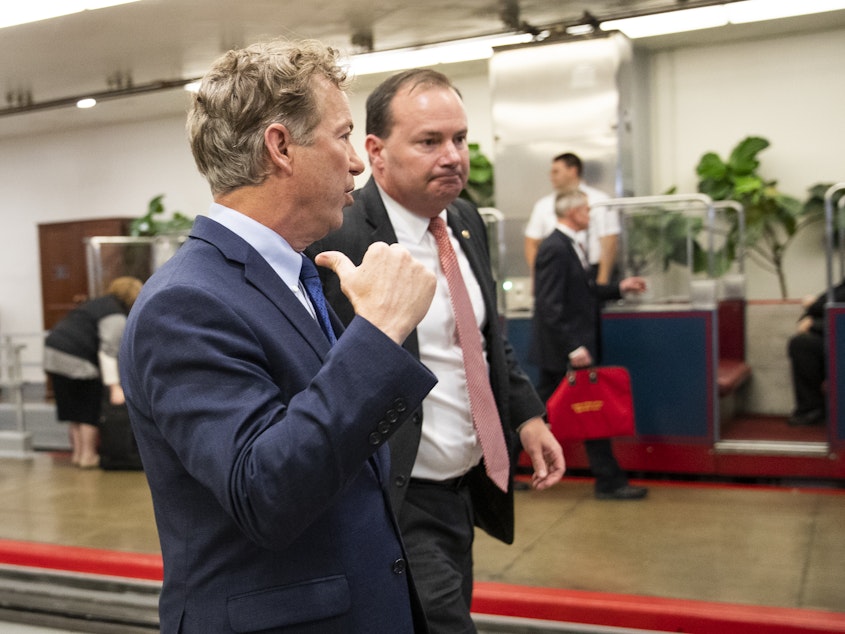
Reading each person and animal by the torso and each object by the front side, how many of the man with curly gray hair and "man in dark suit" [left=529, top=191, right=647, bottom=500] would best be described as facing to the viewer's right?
2

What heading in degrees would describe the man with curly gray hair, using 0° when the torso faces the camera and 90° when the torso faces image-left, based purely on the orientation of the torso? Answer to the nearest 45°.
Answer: approximately 270°

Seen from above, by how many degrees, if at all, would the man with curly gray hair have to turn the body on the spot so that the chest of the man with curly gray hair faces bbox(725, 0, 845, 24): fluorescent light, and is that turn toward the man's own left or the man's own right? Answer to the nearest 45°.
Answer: approximately 45° to the man's own left

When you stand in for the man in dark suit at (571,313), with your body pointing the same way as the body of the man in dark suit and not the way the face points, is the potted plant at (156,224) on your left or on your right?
on your left

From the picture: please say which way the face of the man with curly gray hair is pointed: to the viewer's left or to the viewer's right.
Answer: to the viewer's right

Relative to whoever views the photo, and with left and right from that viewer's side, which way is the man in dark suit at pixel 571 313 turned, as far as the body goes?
facing to the right of the viewer

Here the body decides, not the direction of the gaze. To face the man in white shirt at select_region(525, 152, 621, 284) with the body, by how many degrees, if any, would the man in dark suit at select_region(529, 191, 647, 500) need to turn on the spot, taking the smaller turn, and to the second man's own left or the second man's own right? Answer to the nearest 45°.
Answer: approximately 90° to the second man's own left

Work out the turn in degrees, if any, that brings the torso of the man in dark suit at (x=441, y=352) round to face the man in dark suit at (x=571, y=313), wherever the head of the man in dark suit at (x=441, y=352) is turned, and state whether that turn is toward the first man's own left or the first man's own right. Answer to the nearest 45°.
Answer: approximately 135° to the first man's own left

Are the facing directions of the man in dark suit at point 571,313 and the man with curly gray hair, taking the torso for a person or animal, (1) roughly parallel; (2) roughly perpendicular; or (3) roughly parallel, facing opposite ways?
roughly parallel

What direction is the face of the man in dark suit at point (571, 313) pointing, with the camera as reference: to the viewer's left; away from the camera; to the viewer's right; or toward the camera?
to the viewer's right

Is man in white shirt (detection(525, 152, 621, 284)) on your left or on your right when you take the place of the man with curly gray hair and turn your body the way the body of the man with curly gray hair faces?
on your left

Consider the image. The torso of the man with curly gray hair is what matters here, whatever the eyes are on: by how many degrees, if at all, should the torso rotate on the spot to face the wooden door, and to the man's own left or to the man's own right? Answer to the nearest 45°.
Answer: approximately 90° to the man's own left

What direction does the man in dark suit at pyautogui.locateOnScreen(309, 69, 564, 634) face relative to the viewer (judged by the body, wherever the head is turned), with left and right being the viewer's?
facing the viewer and to the right of the viewer

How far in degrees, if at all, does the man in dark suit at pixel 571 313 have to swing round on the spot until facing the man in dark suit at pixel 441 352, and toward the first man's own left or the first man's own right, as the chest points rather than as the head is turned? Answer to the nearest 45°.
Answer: approximately 90° to the first man's own right

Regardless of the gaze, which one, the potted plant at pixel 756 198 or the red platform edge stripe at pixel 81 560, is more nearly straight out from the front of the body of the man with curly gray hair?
the potted plant
